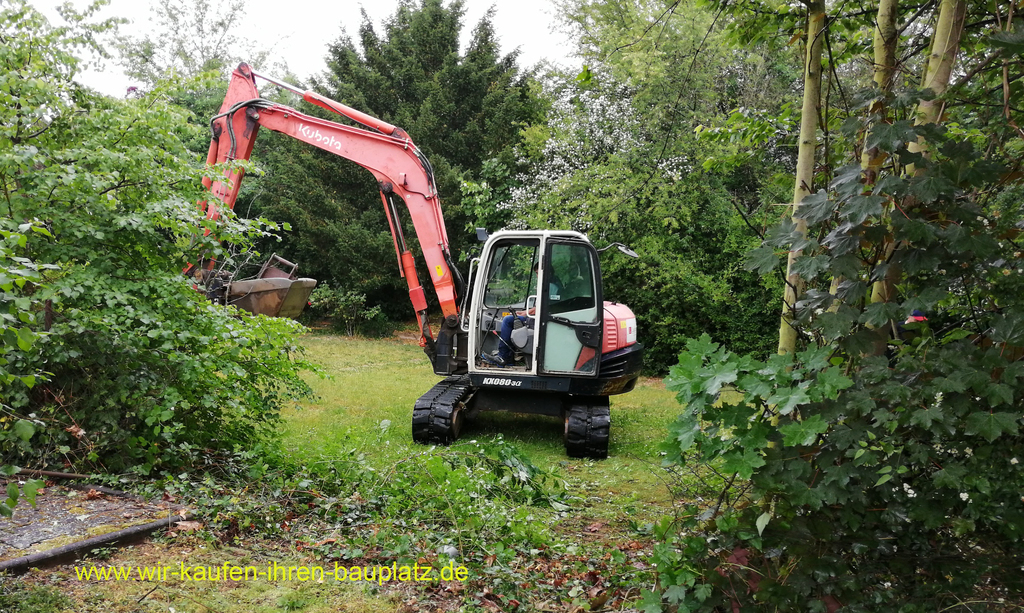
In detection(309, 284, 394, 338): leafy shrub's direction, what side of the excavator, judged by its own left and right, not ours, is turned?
right

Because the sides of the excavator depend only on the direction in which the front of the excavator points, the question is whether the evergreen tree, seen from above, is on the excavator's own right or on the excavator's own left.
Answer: on the excavator's own right

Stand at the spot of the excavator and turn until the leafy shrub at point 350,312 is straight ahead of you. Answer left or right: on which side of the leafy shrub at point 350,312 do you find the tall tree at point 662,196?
right

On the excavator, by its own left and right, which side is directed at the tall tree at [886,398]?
left
